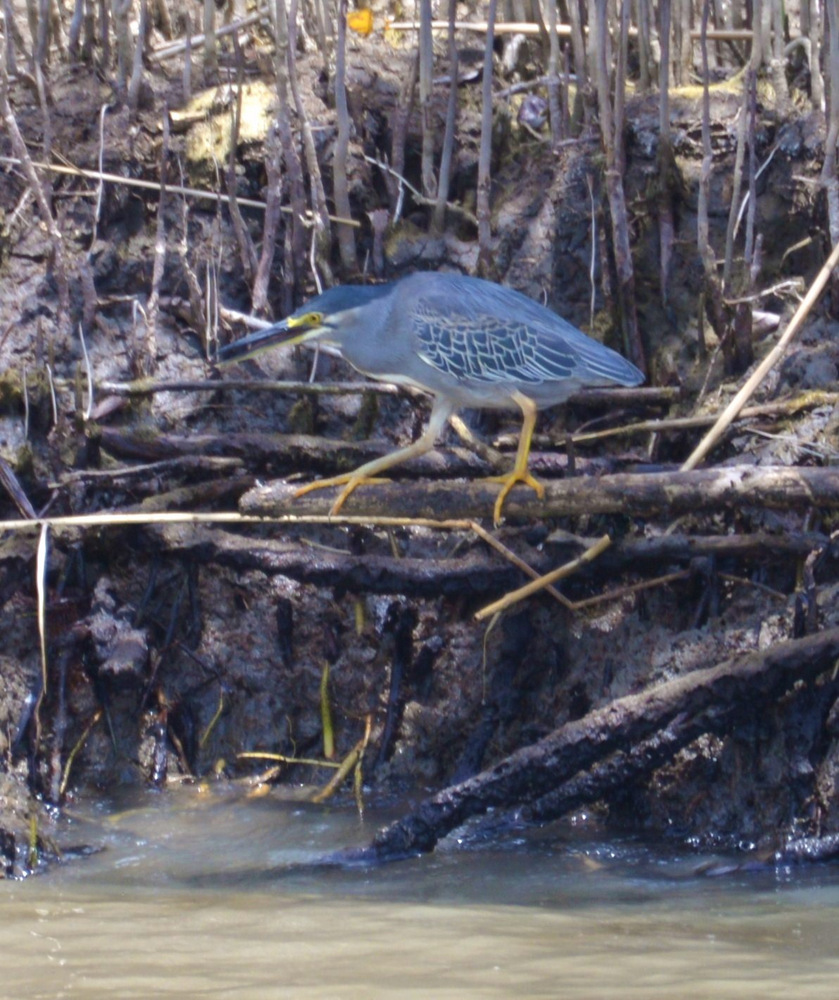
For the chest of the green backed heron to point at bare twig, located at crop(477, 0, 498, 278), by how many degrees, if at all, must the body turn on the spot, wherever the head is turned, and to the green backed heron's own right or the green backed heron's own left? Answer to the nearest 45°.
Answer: approximately 90° to the green backed heron's own right

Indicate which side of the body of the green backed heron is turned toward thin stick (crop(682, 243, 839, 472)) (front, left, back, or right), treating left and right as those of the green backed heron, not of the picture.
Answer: back

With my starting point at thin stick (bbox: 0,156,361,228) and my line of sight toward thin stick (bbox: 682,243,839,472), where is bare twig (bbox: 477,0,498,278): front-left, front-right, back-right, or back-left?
front-left

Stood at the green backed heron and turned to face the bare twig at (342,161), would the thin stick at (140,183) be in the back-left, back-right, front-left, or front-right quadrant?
front-left

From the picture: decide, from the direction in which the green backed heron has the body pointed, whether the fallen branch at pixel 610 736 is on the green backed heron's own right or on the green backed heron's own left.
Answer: on the green backed heron's own left

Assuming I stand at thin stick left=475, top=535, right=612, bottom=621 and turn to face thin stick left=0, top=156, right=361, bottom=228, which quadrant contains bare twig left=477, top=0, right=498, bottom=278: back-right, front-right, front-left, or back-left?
front-right

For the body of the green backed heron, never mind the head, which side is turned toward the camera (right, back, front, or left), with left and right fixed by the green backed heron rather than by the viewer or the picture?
left

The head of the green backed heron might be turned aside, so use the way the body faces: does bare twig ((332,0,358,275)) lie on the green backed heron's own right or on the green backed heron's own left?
on the green backed heron's own right

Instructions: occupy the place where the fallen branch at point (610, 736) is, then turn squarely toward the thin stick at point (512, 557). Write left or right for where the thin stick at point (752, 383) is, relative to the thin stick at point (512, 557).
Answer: right
